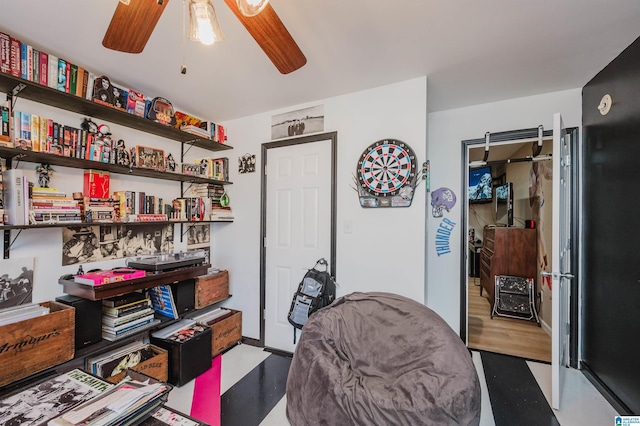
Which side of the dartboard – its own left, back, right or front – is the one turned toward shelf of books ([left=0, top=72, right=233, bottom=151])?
right

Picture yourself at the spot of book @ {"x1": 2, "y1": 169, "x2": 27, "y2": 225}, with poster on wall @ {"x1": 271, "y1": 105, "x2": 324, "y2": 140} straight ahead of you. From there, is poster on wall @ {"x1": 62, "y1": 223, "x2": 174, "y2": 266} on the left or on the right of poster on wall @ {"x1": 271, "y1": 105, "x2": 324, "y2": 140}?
left

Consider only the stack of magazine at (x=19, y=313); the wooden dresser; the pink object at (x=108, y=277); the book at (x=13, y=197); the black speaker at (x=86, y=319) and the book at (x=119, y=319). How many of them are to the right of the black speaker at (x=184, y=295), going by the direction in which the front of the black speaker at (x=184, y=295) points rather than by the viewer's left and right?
5

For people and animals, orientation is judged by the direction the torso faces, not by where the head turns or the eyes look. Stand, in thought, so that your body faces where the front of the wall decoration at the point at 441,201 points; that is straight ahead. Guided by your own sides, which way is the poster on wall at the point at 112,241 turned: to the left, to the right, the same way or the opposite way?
to the left

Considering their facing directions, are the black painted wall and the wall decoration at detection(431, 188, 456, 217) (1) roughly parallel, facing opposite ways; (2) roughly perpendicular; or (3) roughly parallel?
roughly perpendicular
